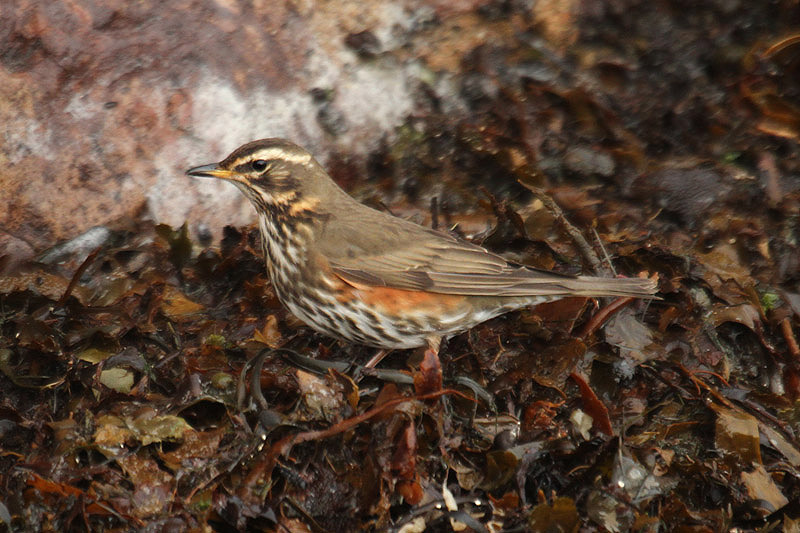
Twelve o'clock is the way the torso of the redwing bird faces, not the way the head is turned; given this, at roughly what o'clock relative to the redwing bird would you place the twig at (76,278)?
The twig is roughly at 12 o'clock from the redwing bird.

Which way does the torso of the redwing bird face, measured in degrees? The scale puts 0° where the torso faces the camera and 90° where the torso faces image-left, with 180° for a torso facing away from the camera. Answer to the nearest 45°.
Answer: approximately 90°

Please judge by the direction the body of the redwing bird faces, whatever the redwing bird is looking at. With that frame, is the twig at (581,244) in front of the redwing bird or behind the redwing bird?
behind
